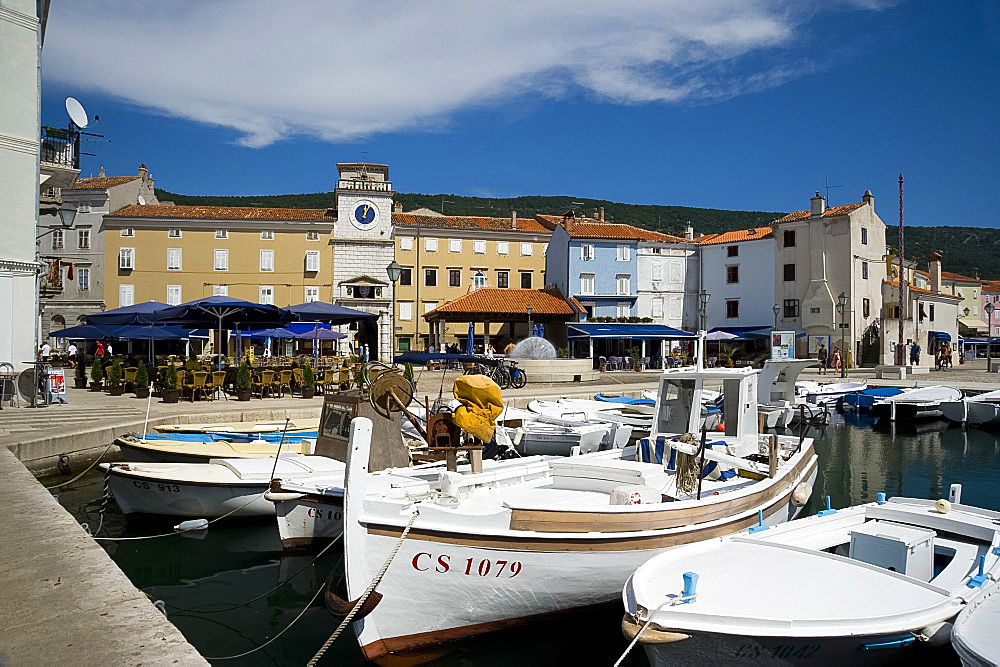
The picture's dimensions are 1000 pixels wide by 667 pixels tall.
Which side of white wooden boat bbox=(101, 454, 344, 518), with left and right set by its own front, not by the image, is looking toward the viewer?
left

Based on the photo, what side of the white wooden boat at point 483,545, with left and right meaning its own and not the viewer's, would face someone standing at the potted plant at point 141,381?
right

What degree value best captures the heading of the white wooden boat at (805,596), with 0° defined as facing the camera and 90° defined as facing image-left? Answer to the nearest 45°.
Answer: approximately 45°

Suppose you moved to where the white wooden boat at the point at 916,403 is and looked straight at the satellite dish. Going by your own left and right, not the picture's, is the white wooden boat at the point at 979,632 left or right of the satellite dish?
left

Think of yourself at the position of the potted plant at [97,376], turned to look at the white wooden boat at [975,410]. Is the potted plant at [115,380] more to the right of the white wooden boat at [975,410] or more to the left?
right

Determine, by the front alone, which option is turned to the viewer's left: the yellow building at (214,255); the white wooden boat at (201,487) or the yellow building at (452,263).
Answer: the white wooden boat

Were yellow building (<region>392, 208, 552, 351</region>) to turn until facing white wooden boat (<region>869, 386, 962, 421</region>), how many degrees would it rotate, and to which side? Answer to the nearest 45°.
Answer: approximately 45° to its left

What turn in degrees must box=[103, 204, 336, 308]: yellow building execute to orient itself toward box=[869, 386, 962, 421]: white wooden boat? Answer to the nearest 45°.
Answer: approximately 45° to its left

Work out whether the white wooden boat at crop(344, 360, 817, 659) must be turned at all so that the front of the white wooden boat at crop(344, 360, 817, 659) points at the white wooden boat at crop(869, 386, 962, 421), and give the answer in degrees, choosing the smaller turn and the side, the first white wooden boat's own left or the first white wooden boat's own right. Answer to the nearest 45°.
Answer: approximately 180°

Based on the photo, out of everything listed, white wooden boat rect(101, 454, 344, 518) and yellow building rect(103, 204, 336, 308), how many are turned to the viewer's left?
1
